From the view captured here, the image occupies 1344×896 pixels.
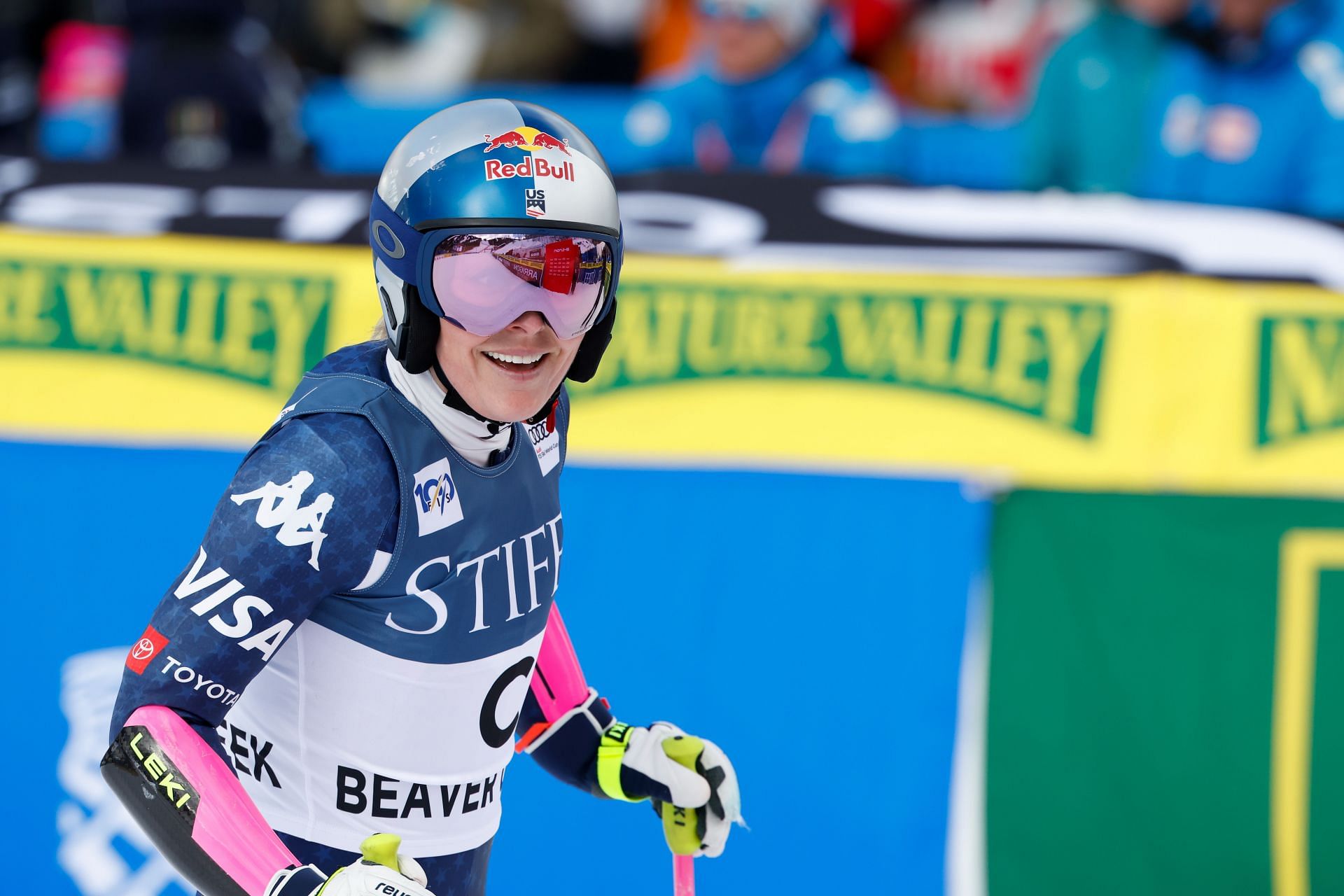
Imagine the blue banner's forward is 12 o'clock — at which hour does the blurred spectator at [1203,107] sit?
The blurred spectator is roughly at 8 o'clock from the blue banner.

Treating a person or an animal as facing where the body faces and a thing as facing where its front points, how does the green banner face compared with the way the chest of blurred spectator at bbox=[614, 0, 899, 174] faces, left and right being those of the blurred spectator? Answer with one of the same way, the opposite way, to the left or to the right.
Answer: the same way

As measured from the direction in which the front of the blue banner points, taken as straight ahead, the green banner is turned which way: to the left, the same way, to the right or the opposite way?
the same way

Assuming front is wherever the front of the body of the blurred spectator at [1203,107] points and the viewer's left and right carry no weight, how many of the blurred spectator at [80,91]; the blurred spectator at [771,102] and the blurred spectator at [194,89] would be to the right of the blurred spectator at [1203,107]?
3

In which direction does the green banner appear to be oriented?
toward the camera

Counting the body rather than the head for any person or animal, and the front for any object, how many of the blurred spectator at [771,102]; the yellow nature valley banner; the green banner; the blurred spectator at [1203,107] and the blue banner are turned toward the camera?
5

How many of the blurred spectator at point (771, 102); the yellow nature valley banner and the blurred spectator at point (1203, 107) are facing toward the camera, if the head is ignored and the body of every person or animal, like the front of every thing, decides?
3

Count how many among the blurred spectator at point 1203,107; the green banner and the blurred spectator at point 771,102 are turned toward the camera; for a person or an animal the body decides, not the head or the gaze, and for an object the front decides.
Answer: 3

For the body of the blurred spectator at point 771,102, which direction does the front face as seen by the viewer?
toward the camera

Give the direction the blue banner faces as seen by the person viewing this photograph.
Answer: facing the viewer

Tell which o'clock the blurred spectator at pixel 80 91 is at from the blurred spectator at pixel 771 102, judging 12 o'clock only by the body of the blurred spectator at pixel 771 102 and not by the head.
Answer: the blurred spectator at pixel 80 91 is roughly at 4 o'clock from the blurred spectator at pixel 771 102.

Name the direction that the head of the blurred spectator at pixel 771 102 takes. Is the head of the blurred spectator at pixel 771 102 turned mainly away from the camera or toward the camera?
toward the camera
